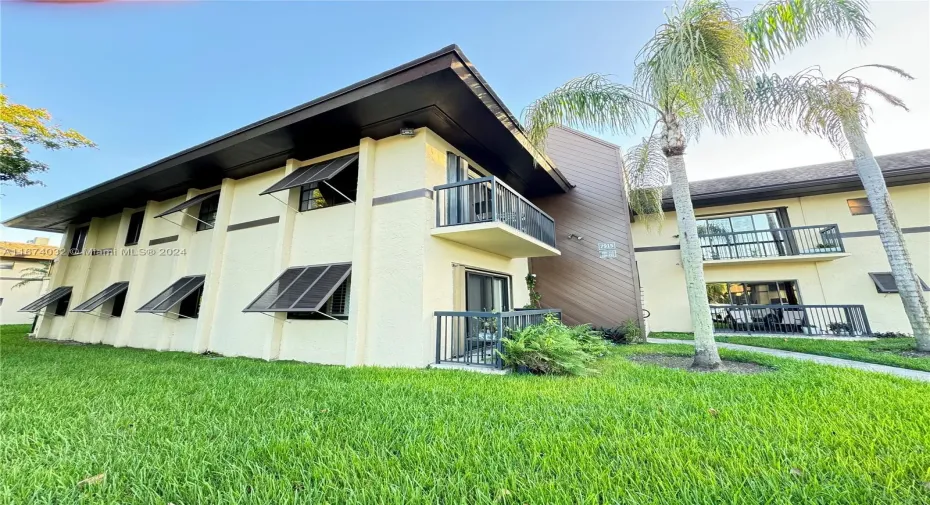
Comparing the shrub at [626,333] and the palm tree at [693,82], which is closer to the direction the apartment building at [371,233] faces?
the palm tree

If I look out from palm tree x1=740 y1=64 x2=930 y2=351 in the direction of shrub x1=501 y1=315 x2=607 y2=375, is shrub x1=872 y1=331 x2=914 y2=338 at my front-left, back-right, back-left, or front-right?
back-right

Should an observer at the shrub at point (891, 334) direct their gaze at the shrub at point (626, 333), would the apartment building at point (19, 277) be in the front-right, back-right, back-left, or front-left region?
front-right

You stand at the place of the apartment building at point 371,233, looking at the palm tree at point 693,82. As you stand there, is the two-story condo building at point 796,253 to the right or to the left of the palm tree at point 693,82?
left

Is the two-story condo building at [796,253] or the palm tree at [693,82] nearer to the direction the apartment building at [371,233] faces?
the palm tree
